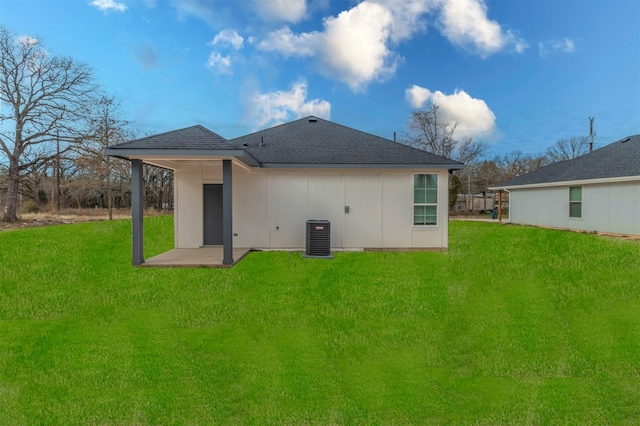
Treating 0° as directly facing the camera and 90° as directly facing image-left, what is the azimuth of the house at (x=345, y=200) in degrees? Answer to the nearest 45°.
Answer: approximately 180°

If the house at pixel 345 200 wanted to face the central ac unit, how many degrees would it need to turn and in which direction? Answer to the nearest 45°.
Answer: approximately 135° to its left

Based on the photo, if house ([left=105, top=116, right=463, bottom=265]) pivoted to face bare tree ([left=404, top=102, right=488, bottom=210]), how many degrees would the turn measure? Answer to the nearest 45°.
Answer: approximately 45° to its right

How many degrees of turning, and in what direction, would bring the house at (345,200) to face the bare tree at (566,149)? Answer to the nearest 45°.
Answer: approximately 45° to its right

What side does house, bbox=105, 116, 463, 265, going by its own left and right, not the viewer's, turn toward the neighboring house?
right
